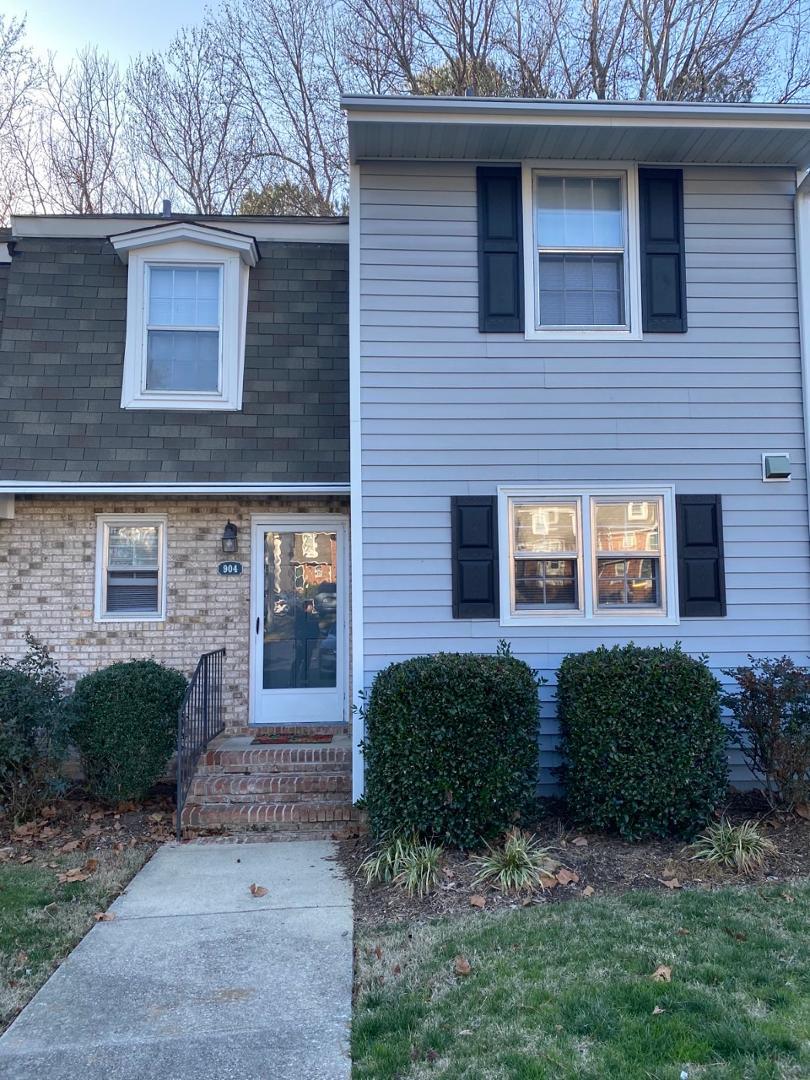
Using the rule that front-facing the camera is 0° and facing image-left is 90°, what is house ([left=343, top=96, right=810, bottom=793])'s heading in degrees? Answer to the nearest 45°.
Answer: approximately 0°

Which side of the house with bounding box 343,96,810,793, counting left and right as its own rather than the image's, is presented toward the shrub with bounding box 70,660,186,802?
right

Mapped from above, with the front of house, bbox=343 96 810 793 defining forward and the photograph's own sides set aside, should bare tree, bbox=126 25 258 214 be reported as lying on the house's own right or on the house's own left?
on the house's own right

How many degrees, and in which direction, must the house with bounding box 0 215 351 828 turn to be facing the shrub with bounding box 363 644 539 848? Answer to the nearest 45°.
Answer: approximately 45° to its left

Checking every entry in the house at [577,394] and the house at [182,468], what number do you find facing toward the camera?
2

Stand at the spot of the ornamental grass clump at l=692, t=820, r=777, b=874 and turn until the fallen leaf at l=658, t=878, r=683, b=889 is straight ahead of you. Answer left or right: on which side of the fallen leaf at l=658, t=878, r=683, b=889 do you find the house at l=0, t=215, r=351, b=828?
right

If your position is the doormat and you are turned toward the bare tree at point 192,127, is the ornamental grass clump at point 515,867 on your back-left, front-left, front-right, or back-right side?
back-right
